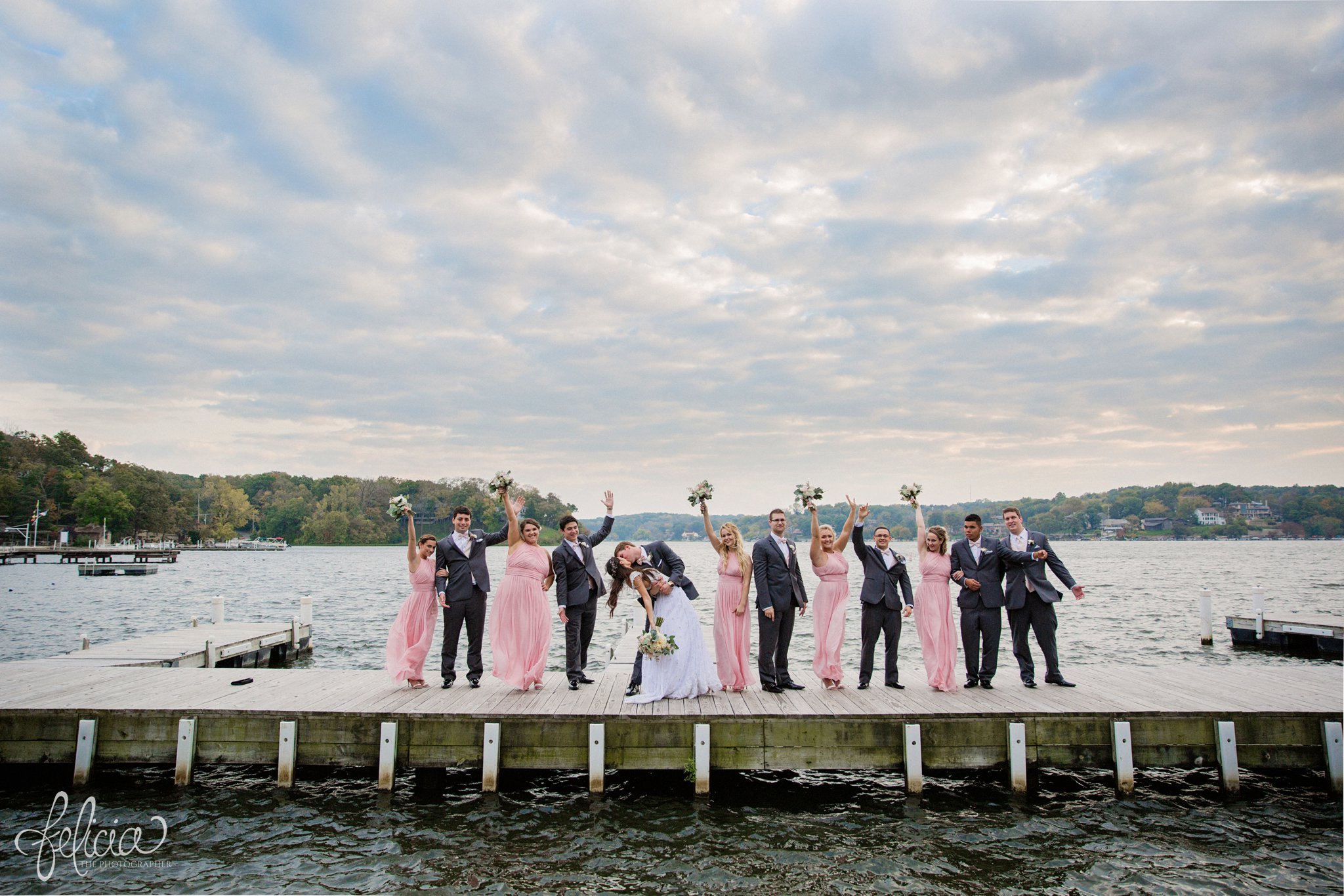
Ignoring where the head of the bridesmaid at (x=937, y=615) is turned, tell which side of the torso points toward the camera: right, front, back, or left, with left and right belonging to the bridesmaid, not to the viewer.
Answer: front

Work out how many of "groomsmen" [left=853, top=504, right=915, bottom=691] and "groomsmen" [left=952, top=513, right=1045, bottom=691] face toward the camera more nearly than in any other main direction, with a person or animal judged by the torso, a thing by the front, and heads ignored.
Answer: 2

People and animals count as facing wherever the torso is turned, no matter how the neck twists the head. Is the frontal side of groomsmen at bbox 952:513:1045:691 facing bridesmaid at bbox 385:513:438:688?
no

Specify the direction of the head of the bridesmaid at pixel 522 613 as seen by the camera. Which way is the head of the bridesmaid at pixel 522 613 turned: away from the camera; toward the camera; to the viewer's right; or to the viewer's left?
toward the camera

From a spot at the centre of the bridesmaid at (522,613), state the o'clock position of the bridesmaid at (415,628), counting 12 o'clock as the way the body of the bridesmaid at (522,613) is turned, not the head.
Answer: the bridesmaid at (415,628) is roughly at 4 o'clock from the bridesmaid at (522,613).

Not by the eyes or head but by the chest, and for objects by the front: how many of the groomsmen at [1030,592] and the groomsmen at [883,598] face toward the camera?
2

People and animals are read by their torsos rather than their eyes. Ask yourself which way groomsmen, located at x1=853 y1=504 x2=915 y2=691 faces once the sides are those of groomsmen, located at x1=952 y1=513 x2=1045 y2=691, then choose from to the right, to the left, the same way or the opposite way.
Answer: the same way

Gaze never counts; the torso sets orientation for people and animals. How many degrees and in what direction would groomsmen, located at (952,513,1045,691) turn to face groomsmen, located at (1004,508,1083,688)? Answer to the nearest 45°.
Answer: approximately 90° to their left

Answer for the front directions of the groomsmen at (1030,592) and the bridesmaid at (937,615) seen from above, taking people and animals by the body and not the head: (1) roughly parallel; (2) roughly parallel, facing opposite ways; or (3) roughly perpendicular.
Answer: roughly parallel

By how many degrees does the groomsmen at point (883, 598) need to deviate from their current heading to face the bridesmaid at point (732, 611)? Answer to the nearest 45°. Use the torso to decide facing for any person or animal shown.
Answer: approximately 90° to their right

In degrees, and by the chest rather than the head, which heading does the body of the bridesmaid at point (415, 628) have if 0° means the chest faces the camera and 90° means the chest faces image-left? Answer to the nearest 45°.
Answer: approximately 315°

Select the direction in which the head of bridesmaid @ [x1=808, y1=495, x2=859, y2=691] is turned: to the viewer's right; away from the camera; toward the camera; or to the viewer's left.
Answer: toward the camera

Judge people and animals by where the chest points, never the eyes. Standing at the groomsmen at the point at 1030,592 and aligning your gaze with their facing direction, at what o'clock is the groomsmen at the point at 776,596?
the groomsmen at the point at 776,596 is roughly at 2 o'clock from the groomsmen at the point at 1030,592.

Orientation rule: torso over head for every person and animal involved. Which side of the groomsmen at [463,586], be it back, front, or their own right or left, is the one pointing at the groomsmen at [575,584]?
left

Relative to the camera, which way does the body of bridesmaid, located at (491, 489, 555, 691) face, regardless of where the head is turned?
toward the camera

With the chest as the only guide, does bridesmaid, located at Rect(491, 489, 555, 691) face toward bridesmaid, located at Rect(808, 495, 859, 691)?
no

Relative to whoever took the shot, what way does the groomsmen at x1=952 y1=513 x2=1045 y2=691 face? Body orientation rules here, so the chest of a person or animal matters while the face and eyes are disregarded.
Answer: facing the viewer

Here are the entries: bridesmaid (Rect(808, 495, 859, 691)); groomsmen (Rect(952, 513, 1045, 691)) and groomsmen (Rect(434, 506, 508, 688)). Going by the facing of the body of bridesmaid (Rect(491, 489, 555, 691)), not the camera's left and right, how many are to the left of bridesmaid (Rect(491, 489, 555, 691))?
2
